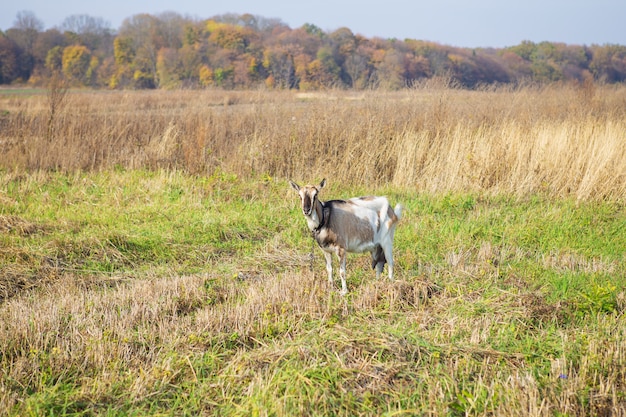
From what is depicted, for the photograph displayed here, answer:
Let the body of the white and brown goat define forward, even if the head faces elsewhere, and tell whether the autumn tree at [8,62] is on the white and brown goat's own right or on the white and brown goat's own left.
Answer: on the white and brown goat's own right

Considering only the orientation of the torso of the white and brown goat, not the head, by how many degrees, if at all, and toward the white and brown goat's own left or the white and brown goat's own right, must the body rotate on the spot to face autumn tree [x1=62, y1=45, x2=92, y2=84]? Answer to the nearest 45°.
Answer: approximately 90° to the white and brown goat's own right

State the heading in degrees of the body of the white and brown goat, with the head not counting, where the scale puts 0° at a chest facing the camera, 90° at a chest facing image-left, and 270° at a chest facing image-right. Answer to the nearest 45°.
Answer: approximately 45°
